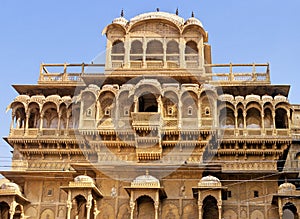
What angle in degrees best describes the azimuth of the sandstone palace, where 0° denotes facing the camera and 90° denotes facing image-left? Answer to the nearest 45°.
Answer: approximately 0°
